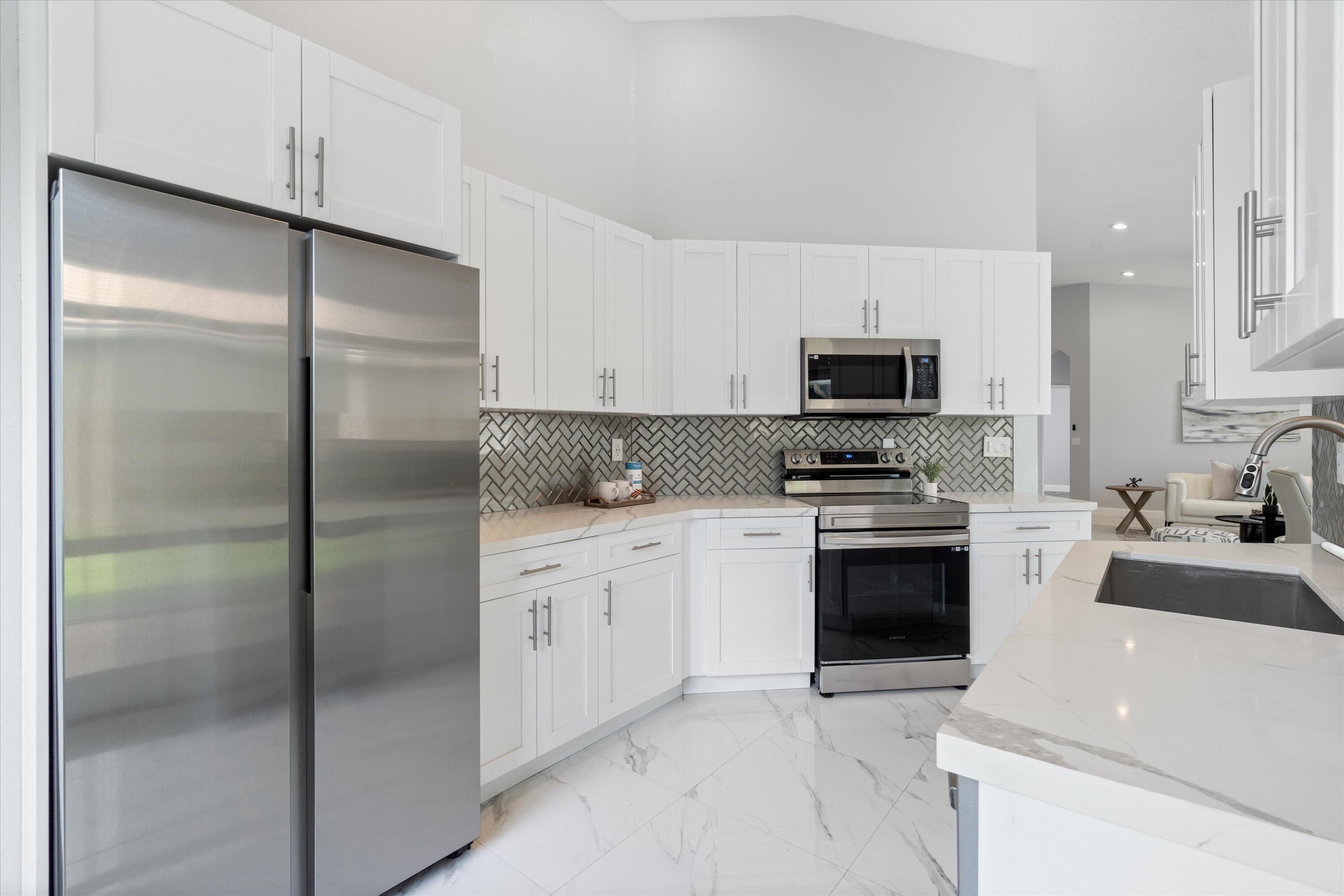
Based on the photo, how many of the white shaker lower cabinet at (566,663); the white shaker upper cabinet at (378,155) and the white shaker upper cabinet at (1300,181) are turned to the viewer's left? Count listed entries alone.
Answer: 1

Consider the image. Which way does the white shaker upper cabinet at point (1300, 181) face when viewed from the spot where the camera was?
facing to the left of the viewer

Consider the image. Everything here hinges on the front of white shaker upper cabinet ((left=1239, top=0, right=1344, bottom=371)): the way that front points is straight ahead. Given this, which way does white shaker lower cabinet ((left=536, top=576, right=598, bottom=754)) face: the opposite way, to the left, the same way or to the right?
the opposite way

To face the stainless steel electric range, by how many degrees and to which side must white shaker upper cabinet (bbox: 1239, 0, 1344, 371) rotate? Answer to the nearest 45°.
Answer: approximately 45° to its right

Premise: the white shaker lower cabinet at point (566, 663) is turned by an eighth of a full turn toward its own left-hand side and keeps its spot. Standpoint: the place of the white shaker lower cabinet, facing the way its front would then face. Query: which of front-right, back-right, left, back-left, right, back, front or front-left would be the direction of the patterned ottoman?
front

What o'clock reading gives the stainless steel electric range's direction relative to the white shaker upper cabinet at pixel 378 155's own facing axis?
The stainless steel electric range is roughly at 10 o'clock from the white shaker upper cabinet.

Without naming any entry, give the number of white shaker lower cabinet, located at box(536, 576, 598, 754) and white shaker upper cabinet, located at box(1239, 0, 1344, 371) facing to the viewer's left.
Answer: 1

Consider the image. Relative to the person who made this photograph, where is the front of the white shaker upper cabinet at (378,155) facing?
facing the viewer and to the right of the viewer

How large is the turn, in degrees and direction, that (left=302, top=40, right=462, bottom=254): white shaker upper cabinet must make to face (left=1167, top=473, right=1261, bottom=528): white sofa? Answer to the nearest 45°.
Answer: approximately 45° to its left

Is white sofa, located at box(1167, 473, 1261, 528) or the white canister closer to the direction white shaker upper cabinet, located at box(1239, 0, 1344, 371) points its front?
the white canister

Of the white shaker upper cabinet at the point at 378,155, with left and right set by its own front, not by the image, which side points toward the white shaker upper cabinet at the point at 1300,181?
front

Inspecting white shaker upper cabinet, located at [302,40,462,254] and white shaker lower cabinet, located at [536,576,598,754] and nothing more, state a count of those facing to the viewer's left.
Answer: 0

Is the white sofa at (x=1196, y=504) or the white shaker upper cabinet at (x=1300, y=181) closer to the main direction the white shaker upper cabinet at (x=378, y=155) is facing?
the white shaker upper cabinet
